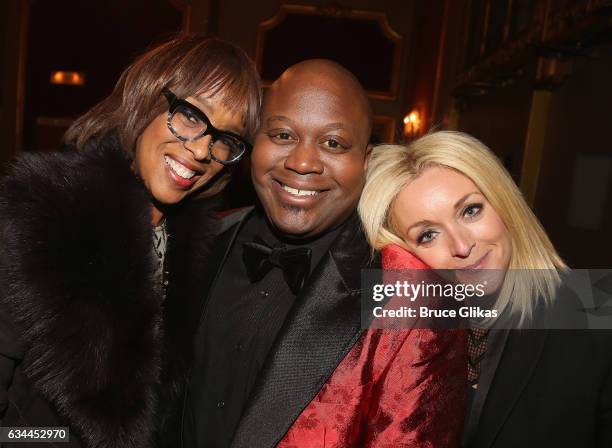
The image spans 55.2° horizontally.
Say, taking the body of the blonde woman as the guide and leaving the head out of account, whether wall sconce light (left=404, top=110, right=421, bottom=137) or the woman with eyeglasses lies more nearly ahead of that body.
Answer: the woman with eyeglasses

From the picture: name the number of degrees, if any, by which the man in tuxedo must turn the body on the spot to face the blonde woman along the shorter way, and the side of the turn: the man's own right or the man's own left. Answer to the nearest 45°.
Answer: approximately 135° to the man's own left

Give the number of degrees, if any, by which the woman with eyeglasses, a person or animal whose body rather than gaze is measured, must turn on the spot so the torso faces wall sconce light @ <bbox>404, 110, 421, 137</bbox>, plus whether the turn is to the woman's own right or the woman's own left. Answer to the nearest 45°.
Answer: approximately 90° to the woman's own left

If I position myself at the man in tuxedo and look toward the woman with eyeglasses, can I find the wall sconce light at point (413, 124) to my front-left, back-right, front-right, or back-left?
back-right

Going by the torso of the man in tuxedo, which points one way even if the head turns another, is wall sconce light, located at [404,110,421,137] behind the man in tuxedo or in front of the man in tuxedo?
behind

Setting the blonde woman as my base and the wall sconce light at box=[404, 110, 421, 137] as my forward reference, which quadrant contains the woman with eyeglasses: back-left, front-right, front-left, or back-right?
back-left

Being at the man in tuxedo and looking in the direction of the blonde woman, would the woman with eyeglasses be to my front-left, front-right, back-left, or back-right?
back-right

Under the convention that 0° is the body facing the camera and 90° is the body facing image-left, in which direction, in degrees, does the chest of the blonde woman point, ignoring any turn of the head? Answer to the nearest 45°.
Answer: approximately 45°

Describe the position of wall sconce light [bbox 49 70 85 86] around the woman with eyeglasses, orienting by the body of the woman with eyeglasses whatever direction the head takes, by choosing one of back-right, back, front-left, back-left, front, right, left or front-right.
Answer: back-left

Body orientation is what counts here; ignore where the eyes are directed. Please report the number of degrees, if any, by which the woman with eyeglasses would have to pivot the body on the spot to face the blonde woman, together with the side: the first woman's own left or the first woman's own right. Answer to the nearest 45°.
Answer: approximately 45° to the first woman's own left

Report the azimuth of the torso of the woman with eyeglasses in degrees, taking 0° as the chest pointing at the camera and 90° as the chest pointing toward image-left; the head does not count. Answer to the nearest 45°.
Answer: approximately 315°

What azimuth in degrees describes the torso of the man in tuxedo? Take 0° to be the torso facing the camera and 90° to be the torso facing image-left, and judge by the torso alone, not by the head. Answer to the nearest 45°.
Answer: approximately 45°
